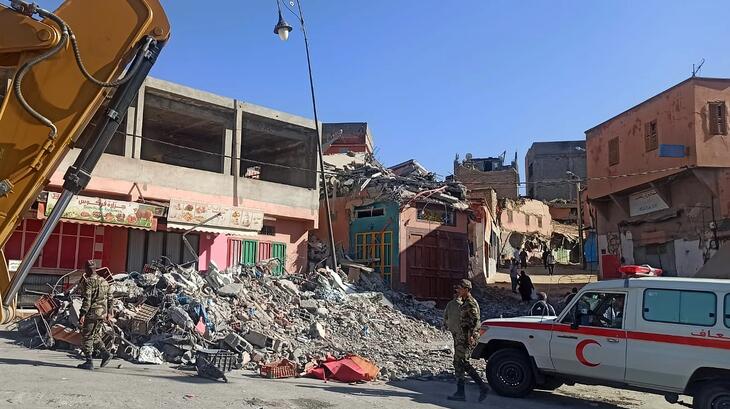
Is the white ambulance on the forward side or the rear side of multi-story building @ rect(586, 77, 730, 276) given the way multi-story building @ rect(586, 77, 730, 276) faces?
on the forward side

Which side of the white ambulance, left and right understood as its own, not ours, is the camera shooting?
left

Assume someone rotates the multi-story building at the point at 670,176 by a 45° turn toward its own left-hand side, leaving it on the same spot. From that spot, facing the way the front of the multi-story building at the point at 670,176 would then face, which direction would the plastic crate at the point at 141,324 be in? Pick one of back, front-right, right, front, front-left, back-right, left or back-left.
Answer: front-right

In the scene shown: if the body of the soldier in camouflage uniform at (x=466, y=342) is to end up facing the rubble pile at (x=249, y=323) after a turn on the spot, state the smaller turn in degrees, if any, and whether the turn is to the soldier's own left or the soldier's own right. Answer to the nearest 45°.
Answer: approximately 45° to the soldier's own right

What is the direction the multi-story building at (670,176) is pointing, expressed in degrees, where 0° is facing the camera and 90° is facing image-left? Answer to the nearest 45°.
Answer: approximately 45°

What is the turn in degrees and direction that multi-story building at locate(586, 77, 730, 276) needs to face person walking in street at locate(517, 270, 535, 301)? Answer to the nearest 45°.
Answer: approximately 45° to its right

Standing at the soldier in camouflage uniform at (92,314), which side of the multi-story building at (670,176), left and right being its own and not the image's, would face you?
front

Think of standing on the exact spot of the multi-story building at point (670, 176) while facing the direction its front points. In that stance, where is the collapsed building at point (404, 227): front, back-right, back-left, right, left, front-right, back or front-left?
front-right

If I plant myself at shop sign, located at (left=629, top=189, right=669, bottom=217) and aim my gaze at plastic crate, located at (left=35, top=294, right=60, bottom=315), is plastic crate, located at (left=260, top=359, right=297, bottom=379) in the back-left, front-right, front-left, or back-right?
front-left

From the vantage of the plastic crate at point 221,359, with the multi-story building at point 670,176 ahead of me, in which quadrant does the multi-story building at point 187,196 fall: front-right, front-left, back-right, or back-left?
front-left

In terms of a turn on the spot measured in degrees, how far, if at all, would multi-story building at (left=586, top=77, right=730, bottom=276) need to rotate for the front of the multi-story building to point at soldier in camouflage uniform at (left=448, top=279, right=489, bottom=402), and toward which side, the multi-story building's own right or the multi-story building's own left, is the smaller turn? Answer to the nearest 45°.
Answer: approximately 45° to the multi-story building's own left
